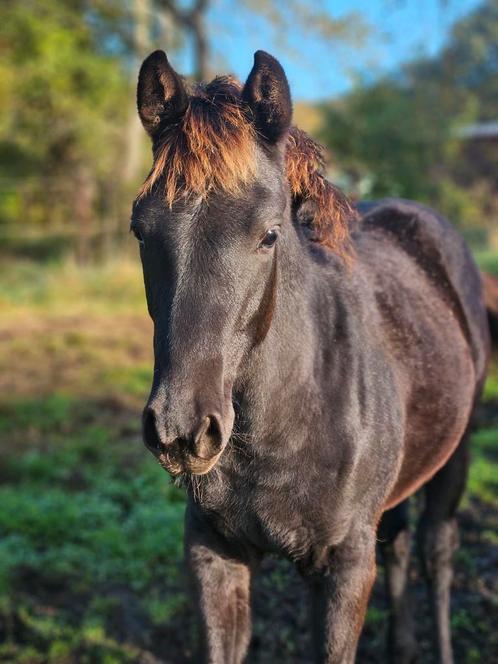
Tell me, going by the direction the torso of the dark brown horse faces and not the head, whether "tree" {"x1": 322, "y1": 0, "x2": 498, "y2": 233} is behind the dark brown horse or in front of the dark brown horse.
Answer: behind

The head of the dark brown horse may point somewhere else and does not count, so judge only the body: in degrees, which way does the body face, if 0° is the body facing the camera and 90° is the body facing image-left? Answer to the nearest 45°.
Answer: approximately 45°
